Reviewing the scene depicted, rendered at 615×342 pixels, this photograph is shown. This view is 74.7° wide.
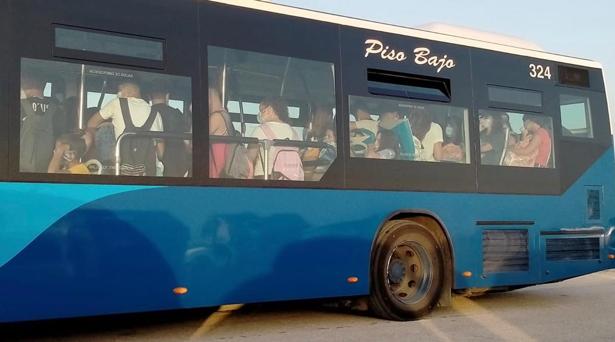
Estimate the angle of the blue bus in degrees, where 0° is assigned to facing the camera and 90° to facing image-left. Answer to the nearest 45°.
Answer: approximately 45°

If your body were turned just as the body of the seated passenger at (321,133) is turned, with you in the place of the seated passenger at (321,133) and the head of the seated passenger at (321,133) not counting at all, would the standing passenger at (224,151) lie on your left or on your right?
on your left

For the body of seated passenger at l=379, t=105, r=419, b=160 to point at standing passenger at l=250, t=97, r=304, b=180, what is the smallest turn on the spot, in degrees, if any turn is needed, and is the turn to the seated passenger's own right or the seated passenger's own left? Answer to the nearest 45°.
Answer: approximately 45° to the seated passenger's own left

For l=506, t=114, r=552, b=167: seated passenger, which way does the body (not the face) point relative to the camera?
to the viewer's left

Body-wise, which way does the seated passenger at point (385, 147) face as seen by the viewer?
to the viewer's left

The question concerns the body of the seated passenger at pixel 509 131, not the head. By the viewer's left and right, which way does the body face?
facing to the left of the viewer
